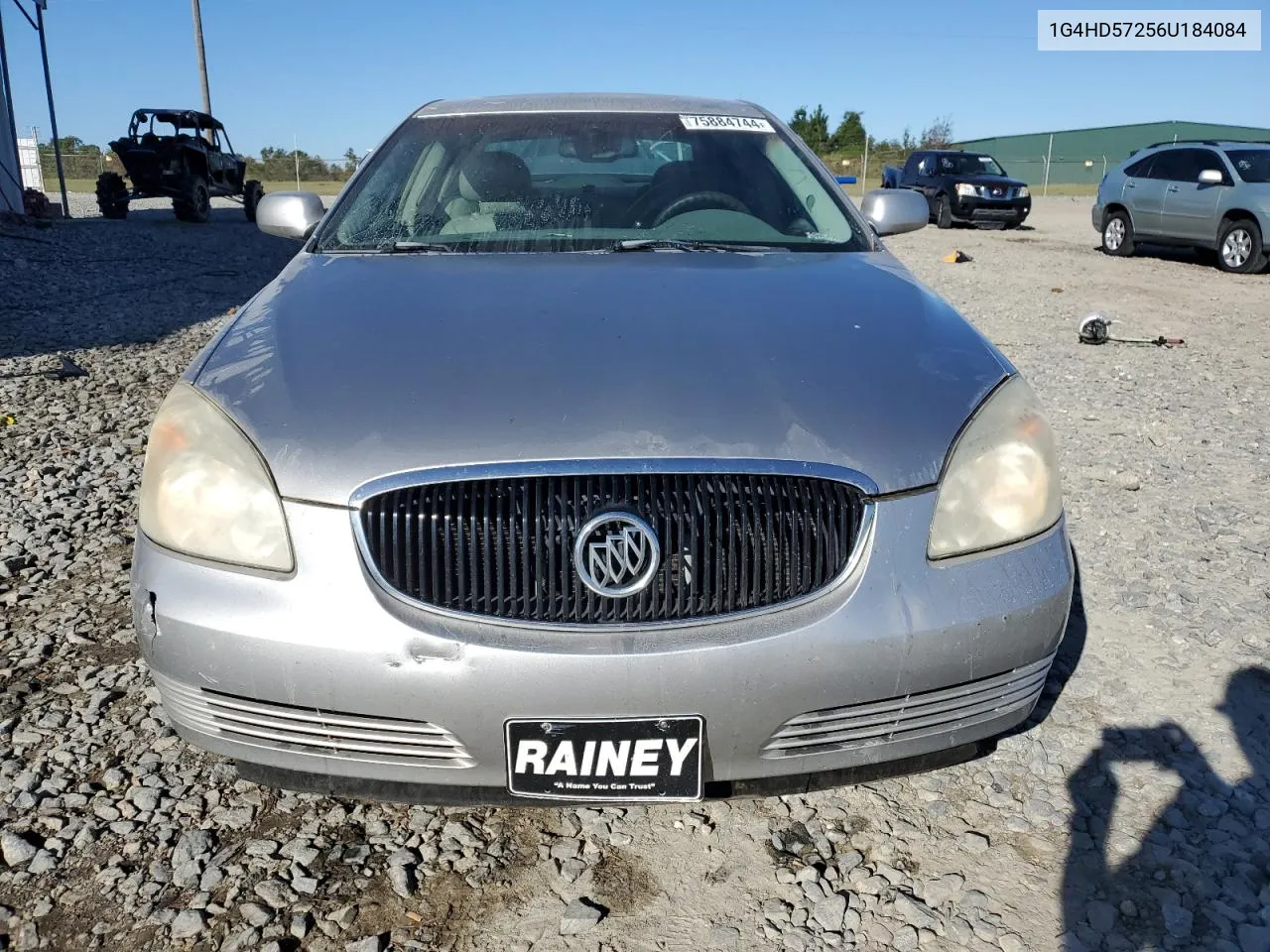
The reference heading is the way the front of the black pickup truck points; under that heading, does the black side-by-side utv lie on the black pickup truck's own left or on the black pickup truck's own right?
on the black pickup truck's own right

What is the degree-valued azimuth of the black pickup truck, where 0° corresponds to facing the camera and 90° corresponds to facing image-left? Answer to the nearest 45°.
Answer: approximately 315°

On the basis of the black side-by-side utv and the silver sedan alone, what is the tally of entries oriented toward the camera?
1

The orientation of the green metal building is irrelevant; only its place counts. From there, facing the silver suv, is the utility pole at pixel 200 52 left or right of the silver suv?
right

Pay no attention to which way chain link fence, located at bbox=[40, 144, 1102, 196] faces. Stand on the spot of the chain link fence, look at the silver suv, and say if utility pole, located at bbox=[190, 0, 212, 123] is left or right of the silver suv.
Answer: right

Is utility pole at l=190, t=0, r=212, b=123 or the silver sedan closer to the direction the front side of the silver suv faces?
the silver sedan

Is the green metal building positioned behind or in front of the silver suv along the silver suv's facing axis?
behind

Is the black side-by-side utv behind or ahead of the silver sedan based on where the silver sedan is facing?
behind

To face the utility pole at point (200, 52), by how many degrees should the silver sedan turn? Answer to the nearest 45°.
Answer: approximately 180°
